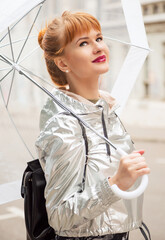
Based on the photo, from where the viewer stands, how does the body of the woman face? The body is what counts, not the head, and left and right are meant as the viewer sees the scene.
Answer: facing the viewer and to the right of the viewer
